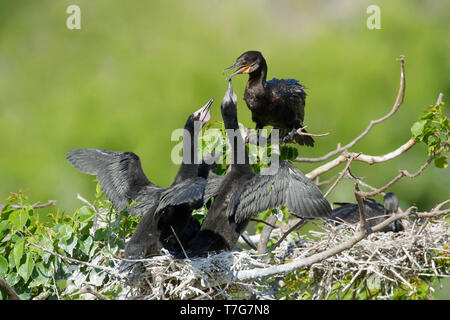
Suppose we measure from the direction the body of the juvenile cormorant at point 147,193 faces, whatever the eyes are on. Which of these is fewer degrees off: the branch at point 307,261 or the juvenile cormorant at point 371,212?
the juvenile cormorant

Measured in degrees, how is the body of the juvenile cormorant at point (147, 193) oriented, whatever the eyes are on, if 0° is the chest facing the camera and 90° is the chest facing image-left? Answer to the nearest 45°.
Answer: approximately 225°

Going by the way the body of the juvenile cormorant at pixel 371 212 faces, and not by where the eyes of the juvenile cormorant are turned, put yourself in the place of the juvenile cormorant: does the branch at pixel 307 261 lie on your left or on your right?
on your right

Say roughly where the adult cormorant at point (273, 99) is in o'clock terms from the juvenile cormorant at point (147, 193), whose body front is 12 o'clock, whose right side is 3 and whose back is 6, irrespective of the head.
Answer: the adult cormorant at point (273, 99) is roughly at 12 o'clock from the juvenile cormorant at point (147, 193).

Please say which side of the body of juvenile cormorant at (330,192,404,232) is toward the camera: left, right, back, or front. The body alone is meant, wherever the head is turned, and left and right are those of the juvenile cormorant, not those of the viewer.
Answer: right

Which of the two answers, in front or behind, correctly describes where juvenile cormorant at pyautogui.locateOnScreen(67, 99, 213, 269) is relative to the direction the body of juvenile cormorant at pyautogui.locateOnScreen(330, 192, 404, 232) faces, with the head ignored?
behind
